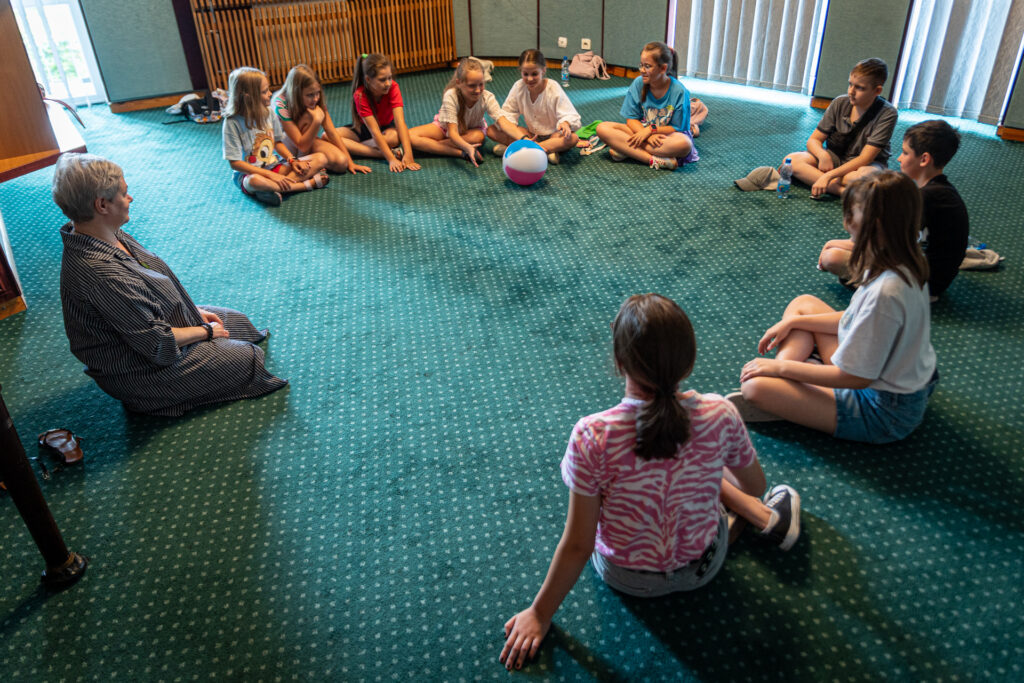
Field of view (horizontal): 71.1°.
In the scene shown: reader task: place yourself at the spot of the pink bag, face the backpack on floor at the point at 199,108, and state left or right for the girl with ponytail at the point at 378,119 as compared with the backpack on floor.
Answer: left

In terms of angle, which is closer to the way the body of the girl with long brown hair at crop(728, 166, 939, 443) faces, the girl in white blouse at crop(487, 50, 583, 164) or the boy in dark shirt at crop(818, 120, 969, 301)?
the girl in white blouse

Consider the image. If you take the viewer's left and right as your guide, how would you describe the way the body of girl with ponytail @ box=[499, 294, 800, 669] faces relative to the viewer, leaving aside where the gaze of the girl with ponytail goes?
facing away from the viewer

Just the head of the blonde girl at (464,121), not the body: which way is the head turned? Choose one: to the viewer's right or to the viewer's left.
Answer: to the viewer's right

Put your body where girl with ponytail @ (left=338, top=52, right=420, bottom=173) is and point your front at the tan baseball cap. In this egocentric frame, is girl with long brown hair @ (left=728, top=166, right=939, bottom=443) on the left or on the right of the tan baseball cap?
right

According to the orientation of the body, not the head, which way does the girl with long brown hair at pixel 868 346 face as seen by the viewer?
to the viewer's left

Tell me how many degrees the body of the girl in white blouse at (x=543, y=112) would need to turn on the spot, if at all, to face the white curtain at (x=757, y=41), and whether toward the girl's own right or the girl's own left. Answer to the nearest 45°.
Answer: approximately 135° to the girl's own left

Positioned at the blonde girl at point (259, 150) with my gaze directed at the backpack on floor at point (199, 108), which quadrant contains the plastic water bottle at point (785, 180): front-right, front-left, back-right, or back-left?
back-right

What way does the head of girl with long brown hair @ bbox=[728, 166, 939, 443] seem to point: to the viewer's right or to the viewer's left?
to the viewer's left
